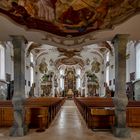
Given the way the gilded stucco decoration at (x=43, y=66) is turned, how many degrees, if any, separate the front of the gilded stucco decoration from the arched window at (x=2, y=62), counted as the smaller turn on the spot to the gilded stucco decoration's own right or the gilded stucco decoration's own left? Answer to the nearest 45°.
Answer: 0° — it already faces it

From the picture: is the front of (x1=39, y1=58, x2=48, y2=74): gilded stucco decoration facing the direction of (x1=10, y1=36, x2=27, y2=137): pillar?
yes

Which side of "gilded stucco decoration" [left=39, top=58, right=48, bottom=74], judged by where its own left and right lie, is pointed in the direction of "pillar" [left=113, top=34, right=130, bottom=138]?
front

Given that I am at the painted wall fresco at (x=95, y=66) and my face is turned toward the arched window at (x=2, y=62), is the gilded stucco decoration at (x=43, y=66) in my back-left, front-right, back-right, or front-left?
front-right

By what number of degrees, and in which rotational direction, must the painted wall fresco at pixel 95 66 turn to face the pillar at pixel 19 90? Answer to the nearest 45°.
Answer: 0° — it already faces it

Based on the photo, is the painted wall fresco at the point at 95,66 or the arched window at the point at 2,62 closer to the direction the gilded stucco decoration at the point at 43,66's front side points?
the arched window

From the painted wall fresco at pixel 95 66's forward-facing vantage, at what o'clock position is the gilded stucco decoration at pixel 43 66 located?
the gilded stucco decoration at pixel 43 66 is roughly at 3 o'clock from the painted wall fresco at pixel 95 66.

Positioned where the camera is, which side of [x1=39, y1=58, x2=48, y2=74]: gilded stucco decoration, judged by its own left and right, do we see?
front

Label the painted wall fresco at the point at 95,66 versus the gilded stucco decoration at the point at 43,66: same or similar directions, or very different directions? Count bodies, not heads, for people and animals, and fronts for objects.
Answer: same or similar directions

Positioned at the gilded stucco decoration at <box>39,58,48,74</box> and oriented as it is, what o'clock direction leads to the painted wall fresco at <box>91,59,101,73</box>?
the painted wall fresco at <box>91,59,101,73</box> is roughly at 9 o'clock from the gilded stucco decoration at <box>39,58,48,74</box>.

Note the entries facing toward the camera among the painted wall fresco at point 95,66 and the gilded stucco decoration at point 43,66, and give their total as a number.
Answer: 2

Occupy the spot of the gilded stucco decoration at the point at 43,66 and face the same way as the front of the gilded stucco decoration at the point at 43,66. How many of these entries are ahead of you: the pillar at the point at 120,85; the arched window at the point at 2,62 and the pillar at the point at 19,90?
3
